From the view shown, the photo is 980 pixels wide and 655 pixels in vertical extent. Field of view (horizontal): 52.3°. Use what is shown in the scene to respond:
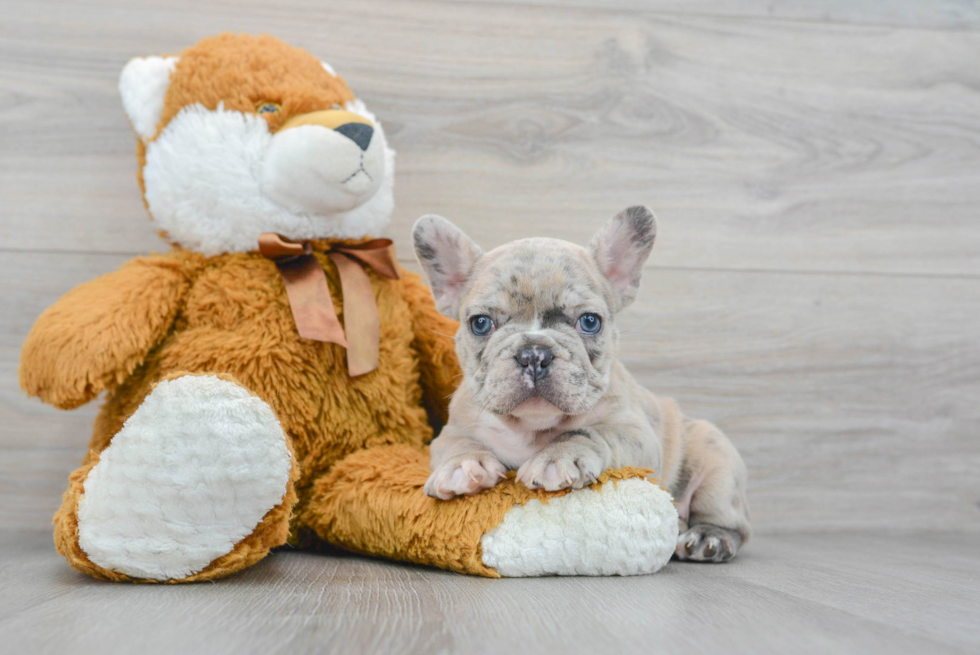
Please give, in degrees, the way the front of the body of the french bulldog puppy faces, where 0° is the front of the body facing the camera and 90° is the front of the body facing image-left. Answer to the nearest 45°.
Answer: approximately 45°

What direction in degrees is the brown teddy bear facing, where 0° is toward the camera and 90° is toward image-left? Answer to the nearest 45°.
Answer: approximately 315°
